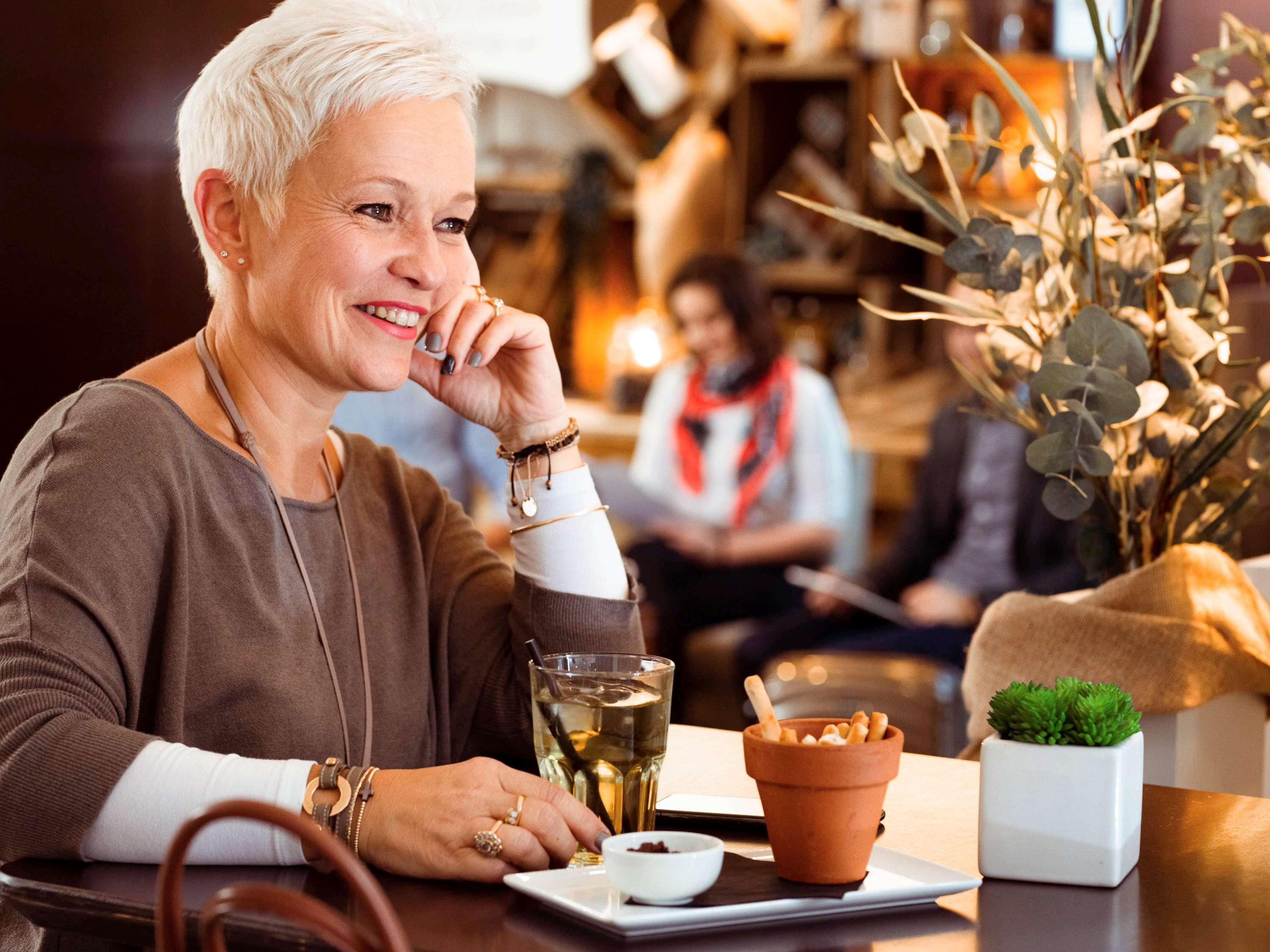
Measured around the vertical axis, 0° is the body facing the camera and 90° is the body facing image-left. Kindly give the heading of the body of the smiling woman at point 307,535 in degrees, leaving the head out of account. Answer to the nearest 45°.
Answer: approximately 315°

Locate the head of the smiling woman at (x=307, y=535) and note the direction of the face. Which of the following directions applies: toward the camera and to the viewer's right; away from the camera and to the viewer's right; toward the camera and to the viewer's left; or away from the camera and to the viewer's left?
toward the camera and to the viewer's right
